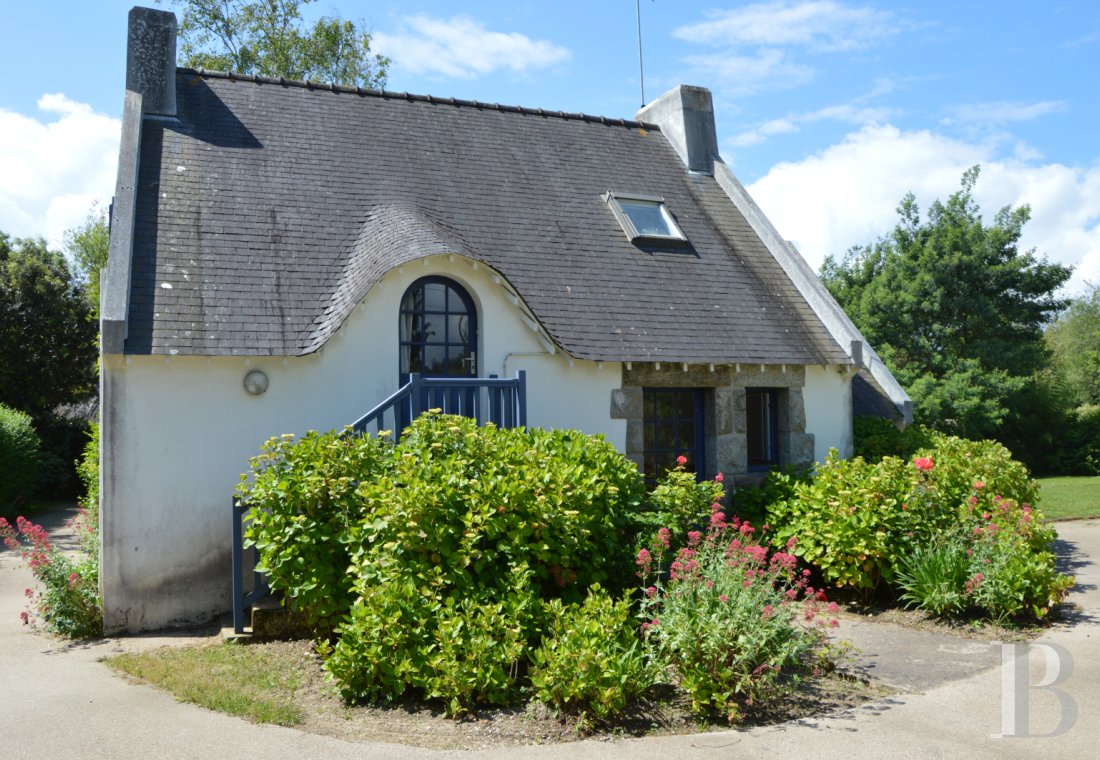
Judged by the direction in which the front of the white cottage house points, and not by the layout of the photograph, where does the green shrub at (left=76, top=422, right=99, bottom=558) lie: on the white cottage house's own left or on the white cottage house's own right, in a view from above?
on the white cottage house's own right

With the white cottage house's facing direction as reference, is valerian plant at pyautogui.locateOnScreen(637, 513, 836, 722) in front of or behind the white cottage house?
in front

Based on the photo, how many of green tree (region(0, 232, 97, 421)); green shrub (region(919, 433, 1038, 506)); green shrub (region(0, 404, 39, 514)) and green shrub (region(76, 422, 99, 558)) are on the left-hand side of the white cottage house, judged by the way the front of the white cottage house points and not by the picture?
1

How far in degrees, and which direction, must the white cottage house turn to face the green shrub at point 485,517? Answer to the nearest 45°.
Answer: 0° — it already faces it

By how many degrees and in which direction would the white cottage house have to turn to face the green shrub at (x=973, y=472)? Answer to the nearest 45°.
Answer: approximately 90° to its left

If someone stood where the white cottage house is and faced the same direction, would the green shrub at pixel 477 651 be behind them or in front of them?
in front

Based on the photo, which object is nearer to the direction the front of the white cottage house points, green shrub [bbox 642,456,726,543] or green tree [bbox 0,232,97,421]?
the green shrub

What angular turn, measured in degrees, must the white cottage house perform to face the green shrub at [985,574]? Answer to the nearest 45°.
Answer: approximately 45° to its left

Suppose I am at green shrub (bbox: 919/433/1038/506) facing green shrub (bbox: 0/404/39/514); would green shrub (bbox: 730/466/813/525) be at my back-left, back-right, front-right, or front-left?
front-left

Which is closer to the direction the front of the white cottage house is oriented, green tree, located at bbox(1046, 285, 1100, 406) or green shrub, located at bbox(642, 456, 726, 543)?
the green shrub

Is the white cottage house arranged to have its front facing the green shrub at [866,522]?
no

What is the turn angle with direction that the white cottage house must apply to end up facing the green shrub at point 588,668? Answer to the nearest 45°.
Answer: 0° — it already faces it

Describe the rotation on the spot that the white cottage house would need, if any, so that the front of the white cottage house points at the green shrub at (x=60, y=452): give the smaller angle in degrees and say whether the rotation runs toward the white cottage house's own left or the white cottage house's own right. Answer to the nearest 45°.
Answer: approximately 135° to the white cottage house's own right

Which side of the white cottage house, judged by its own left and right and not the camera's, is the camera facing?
front
